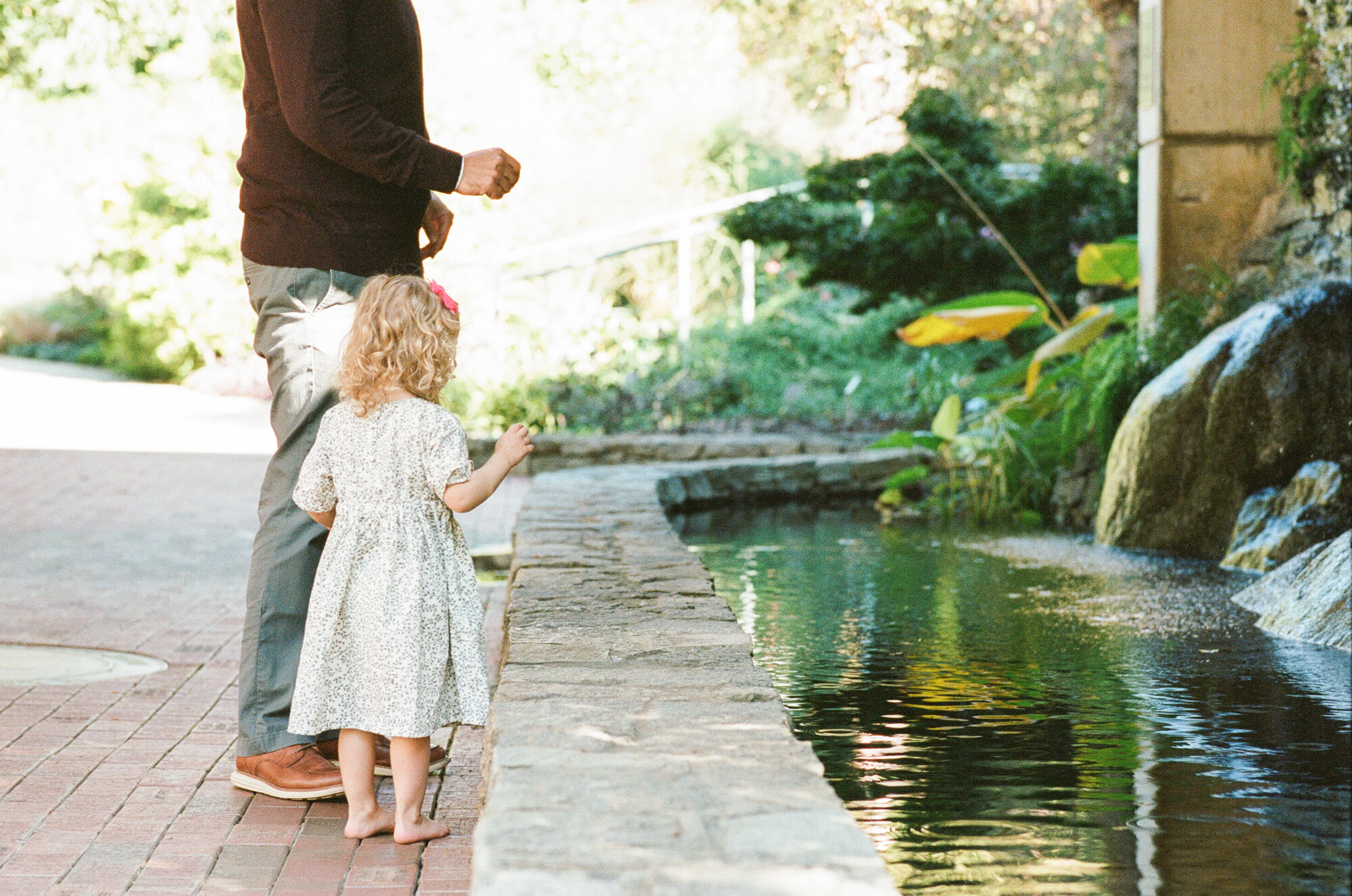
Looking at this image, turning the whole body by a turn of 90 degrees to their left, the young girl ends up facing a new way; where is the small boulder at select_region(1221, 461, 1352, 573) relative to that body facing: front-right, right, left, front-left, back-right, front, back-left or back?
right

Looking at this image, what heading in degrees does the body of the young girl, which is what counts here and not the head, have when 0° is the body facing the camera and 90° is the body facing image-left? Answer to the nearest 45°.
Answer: approximately 225°

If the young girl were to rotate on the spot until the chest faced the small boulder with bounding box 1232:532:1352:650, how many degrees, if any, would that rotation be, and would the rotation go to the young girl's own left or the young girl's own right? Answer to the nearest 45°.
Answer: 0° — they already face it

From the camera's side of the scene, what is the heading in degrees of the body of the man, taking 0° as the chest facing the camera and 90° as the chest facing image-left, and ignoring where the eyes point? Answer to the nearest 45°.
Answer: approximately 270°

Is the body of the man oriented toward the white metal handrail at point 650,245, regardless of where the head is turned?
no

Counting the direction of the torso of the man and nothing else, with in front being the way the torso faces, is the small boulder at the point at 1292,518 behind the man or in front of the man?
in front

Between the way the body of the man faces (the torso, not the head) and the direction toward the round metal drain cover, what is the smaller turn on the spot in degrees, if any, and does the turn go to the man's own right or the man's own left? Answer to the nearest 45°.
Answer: approximately 135° to the man's own left

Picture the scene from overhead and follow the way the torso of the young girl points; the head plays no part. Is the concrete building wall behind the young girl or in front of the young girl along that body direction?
in front

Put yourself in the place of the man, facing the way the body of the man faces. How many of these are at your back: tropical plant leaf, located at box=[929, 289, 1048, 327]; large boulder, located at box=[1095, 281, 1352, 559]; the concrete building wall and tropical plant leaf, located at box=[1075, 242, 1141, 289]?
0

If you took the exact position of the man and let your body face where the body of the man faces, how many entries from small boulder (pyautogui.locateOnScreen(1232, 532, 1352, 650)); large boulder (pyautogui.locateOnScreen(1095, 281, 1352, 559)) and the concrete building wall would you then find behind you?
0

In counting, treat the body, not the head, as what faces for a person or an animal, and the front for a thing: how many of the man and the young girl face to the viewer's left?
0

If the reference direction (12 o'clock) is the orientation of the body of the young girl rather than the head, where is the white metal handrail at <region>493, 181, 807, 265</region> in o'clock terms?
The white metal handrail is roughly at 11 o'clock from the young girl.

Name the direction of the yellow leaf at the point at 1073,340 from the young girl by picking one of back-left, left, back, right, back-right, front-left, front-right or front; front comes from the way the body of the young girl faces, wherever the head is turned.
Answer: front

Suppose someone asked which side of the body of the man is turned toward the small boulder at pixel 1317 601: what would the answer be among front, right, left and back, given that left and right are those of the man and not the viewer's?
front

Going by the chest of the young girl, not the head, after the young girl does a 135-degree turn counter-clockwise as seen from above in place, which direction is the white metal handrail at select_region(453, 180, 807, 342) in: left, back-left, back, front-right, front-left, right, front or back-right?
right

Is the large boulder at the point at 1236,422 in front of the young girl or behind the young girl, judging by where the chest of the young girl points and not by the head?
in front
